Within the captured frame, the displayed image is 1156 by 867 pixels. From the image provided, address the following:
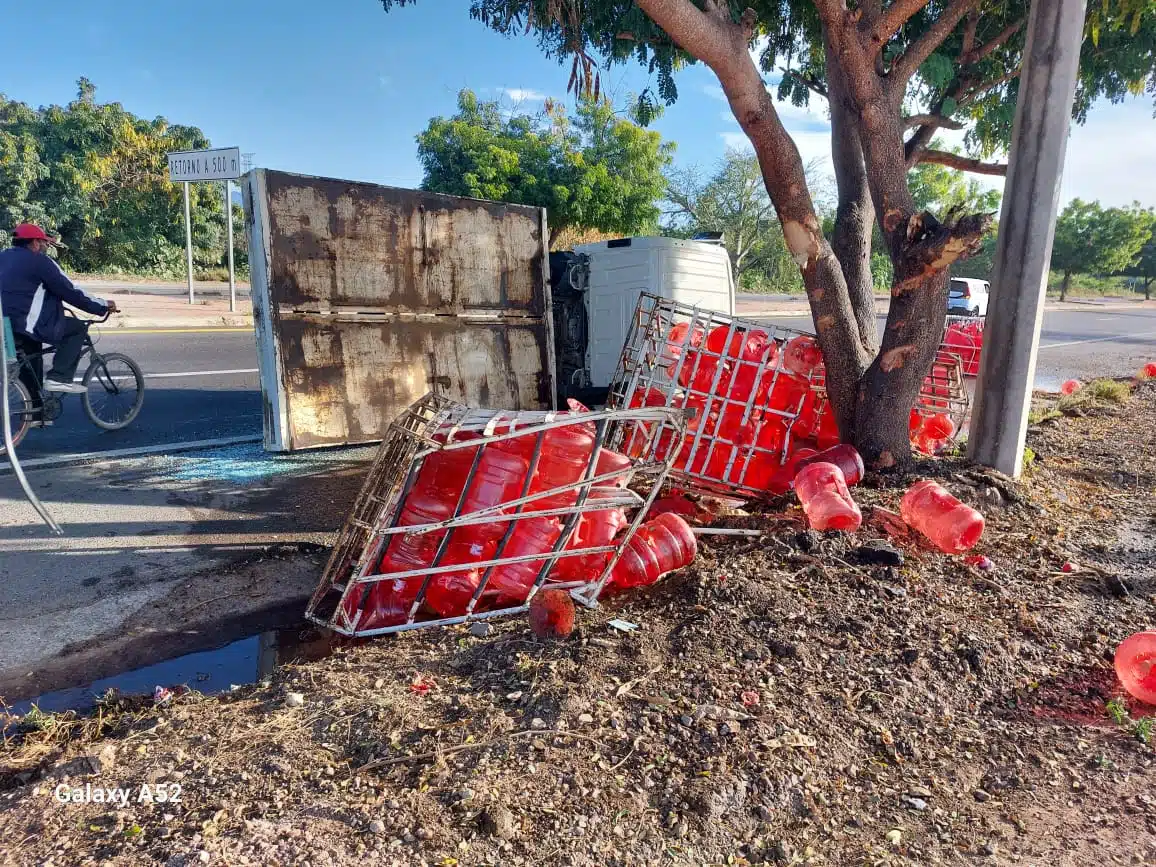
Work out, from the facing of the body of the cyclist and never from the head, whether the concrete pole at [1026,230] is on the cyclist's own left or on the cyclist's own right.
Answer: on the cyclist's own right

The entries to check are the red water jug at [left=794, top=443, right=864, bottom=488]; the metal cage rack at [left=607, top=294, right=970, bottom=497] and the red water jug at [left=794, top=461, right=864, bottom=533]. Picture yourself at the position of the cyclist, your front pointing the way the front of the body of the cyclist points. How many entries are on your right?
3

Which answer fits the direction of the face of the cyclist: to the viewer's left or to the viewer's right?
to the viewer's right

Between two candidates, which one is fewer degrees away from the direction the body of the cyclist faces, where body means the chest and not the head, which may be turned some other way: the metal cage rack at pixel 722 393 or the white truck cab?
the white truck cab

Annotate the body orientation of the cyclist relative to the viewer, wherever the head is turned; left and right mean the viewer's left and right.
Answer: facing away from the viewer and to the right of the viewer

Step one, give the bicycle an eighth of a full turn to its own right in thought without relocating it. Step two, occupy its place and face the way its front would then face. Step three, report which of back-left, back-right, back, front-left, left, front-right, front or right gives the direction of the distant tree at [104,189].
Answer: left

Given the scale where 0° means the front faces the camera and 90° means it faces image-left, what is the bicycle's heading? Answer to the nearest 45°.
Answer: approximately 225°
